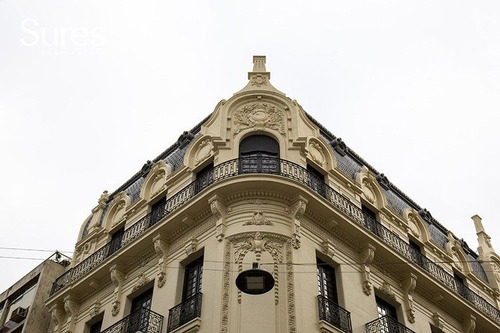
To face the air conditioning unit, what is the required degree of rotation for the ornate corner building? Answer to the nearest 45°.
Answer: approximately 135° to its right

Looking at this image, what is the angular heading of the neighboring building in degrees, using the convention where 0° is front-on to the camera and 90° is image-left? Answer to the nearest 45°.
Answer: approximately 45°

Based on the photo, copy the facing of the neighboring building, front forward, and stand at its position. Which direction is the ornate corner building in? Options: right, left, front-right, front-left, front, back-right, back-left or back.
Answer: left

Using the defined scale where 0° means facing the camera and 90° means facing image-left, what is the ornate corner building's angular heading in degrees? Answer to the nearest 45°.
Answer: approximately 0°

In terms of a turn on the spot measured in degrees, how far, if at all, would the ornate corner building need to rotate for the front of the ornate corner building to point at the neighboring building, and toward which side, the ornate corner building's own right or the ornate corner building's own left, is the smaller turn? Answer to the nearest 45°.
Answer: approximately 135° to the ornate corner building's own right
